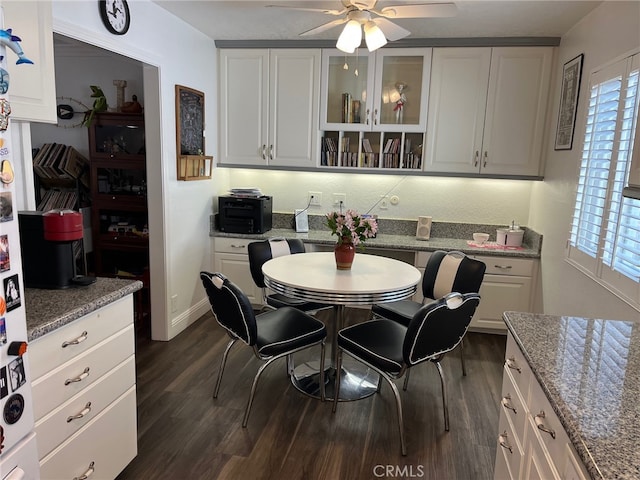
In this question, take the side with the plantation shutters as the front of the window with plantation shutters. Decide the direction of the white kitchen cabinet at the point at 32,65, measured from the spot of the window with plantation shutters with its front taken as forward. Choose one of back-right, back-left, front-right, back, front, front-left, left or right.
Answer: front

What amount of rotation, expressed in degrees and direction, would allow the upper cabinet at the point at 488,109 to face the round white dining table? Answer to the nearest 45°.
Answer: approximately 45° to its right

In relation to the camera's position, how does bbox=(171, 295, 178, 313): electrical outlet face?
facing the viewer and to the right of the viewer

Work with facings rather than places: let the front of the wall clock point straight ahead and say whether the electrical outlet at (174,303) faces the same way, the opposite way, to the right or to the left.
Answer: the same way

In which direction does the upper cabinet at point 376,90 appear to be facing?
toward the camera

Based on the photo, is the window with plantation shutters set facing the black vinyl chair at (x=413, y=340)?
yes

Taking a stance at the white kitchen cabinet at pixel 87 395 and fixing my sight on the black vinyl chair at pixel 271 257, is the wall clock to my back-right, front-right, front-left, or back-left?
front-left

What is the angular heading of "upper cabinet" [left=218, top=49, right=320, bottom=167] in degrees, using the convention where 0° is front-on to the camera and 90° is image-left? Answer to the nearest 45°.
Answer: approximately 0°

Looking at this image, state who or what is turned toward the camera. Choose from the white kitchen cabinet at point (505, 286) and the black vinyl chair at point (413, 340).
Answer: the white kitchen cabinet

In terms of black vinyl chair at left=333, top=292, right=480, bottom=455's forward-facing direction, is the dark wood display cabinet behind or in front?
in front

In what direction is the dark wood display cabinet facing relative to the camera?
toward the camera

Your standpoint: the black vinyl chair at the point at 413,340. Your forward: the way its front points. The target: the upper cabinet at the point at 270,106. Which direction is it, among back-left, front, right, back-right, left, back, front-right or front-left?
front

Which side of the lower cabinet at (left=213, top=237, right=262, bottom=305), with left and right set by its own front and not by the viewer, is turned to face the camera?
front

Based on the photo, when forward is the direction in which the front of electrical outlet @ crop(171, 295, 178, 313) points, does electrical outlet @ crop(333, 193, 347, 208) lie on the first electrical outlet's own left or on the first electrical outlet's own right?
on the first electrical outlet's own left

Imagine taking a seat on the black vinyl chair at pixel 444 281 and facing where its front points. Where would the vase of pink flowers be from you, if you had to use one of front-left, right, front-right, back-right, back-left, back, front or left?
front

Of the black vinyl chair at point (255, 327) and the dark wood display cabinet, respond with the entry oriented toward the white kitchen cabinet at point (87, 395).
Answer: the dark wood display cabinet

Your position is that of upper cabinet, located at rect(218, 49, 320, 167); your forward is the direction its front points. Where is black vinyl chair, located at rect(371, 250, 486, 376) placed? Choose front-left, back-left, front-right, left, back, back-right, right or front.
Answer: front-left

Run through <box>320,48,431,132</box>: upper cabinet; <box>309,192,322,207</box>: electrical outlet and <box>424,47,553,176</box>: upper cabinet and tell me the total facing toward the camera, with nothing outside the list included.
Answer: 3
